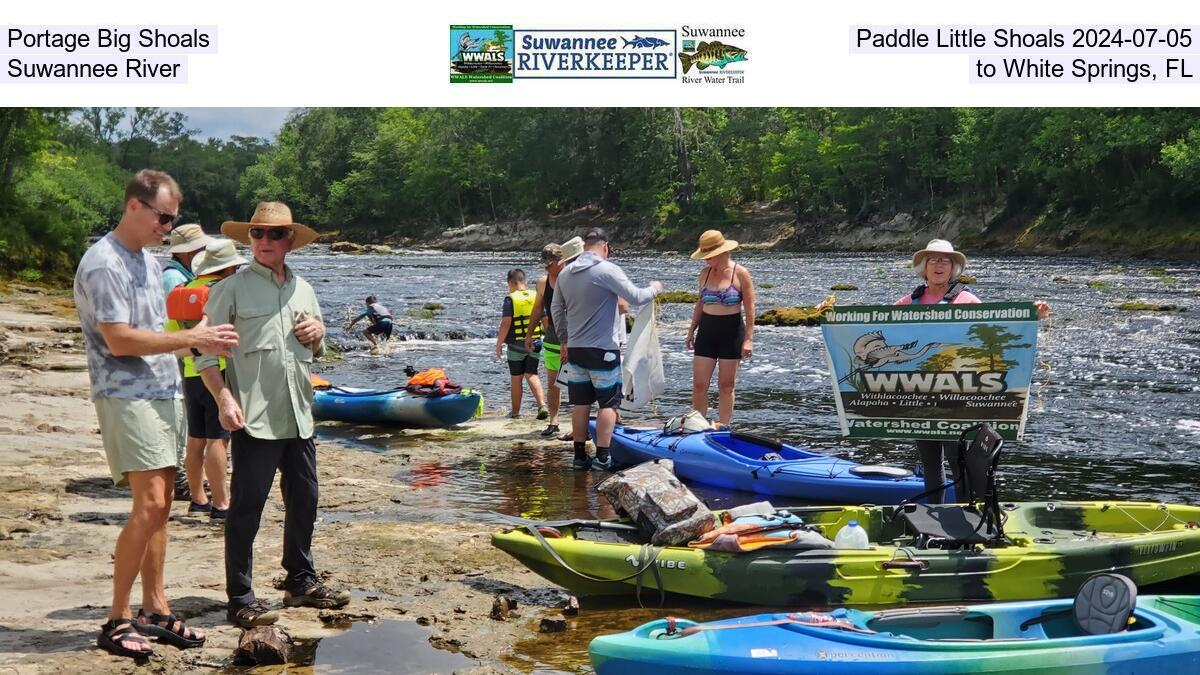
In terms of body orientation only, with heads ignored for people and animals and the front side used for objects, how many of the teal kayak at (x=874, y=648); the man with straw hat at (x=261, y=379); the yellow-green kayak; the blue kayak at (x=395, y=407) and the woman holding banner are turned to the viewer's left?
3

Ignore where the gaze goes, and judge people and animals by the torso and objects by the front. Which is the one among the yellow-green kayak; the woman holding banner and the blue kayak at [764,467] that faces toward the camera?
the woman holding banner

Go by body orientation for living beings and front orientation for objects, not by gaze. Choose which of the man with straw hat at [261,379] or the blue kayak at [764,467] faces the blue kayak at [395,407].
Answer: the blue kayak at [764,467]

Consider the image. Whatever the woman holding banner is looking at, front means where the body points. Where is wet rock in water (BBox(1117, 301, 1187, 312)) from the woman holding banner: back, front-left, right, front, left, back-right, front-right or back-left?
back

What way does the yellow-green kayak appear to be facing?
to the viewer's left

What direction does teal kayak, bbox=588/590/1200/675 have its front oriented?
to the viewer's left

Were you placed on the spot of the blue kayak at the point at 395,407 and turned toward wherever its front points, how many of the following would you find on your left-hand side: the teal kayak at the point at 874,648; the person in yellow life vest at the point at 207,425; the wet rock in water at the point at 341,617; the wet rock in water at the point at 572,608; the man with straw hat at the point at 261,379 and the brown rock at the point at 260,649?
6

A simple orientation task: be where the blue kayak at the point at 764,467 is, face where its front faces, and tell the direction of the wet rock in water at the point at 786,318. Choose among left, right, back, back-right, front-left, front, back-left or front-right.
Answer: front-right

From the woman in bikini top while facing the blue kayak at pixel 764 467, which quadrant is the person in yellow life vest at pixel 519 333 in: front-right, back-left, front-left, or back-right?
back-right

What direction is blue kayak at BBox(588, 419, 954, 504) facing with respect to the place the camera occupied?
facing away from the viewer and to the left of the viewer

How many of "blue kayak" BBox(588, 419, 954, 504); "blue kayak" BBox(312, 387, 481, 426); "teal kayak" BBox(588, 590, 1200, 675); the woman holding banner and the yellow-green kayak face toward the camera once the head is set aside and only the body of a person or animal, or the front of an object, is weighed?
1

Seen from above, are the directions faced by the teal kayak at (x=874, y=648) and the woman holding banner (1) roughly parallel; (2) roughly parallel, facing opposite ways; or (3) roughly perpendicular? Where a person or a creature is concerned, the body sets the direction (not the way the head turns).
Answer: roughly perpendicular

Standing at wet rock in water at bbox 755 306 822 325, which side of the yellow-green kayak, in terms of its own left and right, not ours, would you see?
right
